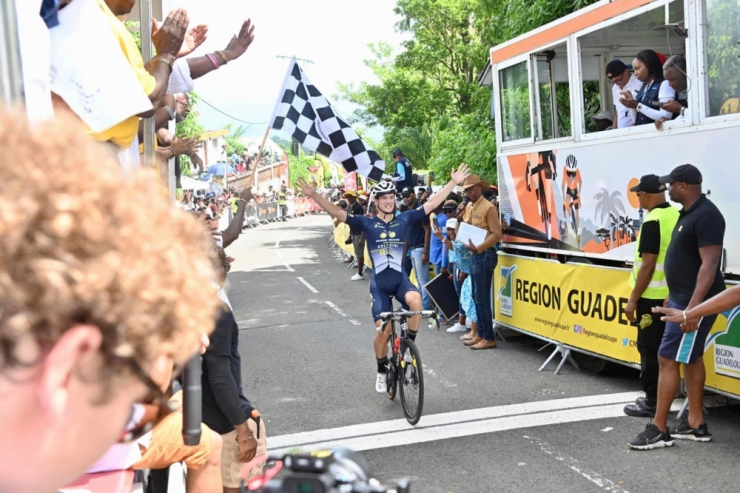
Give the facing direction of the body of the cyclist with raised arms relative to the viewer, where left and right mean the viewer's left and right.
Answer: facing the viewer

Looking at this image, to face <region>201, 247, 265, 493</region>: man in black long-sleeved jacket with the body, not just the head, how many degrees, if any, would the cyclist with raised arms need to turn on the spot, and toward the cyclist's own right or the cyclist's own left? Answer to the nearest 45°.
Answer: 0° — they already face them

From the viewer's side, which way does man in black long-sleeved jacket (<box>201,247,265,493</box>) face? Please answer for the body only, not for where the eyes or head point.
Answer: to the viewer's right

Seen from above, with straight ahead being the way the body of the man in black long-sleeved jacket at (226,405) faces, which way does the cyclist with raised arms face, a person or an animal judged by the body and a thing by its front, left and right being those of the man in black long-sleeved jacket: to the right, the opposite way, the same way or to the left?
to the right

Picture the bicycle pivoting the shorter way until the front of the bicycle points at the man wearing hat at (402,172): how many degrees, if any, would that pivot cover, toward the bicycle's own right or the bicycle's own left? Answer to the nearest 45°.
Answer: approximately 180°

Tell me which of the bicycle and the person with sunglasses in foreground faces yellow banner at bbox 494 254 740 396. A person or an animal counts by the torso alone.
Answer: the person with sunglasses in foreground

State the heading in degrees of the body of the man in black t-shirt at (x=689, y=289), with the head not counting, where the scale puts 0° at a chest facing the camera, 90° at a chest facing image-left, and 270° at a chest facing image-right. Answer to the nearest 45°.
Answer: approximately 90°

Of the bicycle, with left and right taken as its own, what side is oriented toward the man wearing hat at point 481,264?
back

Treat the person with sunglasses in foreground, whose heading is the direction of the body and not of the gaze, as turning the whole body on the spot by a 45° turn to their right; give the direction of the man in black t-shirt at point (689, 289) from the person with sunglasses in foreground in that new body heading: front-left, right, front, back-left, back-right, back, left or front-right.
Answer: front-left

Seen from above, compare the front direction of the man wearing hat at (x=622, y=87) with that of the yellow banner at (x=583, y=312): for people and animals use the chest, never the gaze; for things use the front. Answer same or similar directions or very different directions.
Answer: same or similar directions

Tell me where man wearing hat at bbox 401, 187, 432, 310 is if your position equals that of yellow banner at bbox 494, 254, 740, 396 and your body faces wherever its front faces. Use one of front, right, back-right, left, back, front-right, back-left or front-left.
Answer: right
